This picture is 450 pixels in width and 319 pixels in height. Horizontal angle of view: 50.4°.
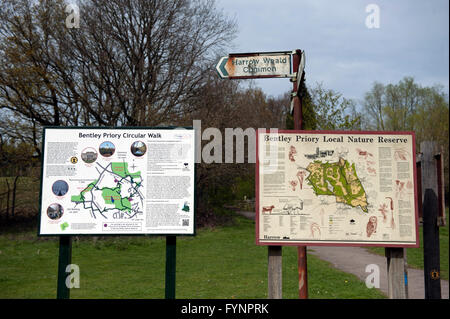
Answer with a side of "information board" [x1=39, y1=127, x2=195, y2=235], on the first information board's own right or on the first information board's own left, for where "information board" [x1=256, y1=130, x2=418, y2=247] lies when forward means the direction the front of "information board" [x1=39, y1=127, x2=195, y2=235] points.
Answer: on the first information board's own left

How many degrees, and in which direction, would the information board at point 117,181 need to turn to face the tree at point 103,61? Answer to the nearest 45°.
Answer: approximately 180°

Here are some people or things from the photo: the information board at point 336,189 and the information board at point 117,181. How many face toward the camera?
2

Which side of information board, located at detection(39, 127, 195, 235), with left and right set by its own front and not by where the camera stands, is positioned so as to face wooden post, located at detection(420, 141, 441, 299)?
left

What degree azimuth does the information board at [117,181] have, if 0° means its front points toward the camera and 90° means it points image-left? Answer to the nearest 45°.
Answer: approximately 0°

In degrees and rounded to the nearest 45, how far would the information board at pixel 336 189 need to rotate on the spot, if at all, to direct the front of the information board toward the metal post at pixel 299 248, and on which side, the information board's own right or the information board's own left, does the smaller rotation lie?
approximately 135° to the information board's own right

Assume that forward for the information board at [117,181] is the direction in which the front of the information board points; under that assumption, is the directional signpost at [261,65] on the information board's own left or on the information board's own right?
on the information board's own left

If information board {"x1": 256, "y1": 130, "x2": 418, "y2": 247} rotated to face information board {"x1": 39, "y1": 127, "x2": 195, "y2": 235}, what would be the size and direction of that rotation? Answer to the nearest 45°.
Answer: approximately 90° to its right

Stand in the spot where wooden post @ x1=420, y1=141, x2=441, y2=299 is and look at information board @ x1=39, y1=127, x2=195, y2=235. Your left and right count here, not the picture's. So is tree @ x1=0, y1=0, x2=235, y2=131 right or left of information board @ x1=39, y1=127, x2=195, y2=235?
right

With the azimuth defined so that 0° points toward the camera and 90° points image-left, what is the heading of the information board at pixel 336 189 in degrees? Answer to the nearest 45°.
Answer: approximately 0°

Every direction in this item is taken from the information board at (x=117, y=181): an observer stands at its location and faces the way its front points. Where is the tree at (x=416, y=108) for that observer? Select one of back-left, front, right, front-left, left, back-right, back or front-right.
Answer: back-left
